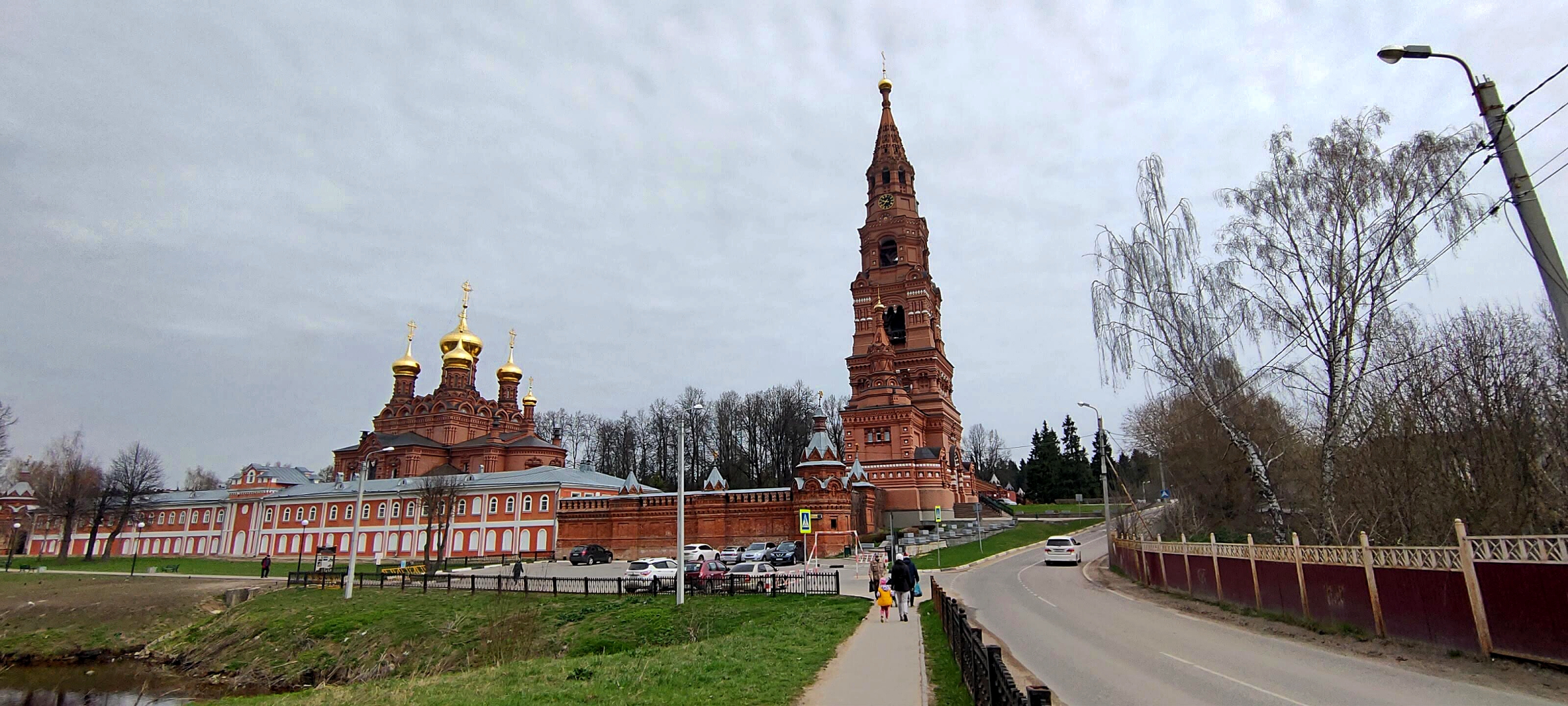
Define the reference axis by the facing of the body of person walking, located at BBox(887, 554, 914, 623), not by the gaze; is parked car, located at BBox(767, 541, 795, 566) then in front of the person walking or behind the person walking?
in front

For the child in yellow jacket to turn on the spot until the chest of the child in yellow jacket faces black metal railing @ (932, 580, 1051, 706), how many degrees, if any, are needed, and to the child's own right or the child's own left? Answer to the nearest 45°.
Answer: approximately 180°

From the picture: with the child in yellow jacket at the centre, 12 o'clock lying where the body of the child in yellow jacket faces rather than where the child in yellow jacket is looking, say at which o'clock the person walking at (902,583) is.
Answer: The person walking is roughly at 4 o'clock from the child in yellow jacket.

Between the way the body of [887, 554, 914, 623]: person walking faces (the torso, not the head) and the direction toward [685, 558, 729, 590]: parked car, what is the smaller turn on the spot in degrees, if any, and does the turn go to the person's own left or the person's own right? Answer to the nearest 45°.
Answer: approximately 45° to the person's own left

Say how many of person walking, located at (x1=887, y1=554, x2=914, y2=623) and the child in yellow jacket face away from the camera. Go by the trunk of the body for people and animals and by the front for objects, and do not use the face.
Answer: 2

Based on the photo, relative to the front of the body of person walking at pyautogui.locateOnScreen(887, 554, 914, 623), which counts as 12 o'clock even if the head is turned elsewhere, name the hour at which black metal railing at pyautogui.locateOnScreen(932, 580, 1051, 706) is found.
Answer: The black metal railing is roughly at 6 o'clock from the person walking.

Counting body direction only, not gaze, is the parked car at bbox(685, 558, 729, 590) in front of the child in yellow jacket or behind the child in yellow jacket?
in front

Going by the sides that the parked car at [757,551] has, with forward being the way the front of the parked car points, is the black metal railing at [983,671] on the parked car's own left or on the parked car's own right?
on the parked car's own left

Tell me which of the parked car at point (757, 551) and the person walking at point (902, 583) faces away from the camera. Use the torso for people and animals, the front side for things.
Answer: the person walking

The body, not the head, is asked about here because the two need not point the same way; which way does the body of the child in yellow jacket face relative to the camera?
away from the camera

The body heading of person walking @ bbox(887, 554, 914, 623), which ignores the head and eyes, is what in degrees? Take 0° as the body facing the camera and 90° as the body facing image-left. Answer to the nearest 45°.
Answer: approximately 180°

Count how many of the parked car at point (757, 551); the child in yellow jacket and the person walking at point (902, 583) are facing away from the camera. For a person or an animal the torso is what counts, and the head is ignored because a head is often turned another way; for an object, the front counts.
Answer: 2

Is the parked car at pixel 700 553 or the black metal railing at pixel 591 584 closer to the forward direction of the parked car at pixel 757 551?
the black metal railing

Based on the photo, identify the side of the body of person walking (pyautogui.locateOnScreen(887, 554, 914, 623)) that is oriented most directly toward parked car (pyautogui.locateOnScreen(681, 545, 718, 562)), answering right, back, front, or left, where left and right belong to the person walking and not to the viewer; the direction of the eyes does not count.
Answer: front

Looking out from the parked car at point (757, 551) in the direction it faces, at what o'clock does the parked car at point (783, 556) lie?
the parked car at point (783, 556) is roughly at 10 o'clock from the parked car at point (757, 551).
